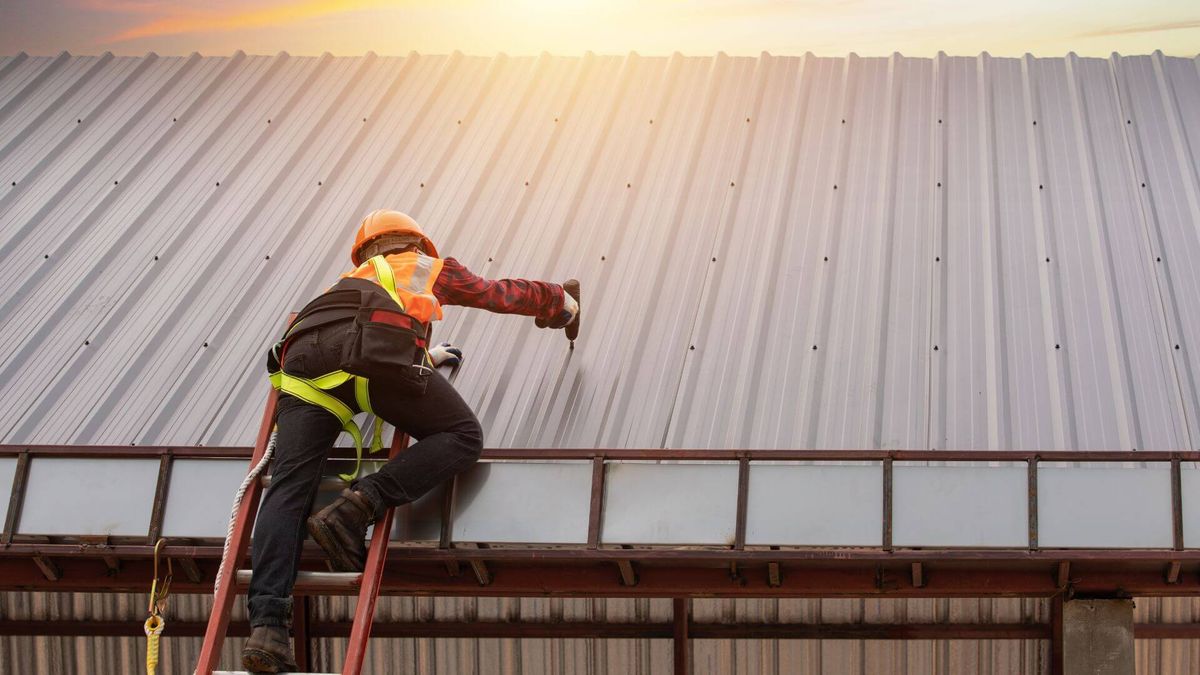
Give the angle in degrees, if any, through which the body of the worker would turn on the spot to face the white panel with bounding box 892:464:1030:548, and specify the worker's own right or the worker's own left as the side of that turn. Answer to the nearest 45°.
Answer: approximately 45° to the worker's own right

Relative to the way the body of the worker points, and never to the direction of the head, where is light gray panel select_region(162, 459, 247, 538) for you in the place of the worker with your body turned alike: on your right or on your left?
on your left

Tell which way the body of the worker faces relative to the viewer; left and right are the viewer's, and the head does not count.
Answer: facing away from the viewer and to the right of the viewer

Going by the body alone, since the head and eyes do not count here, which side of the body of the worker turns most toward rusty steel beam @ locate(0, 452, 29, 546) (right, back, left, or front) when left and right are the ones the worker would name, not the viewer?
left

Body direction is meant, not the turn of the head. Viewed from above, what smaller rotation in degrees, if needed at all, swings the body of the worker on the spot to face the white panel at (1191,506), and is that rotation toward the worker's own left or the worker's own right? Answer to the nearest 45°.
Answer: approximately 45° to the worker's own right

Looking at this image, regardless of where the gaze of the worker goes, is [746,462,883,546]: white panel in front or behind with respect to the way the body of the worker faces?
in front

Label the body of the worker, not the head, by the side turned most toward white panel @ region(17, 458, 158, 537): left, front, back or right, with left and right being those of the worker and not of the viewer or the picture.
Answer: left

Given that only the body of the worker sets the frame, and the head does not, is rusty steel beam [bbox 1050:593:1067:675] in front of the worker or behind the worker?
in front
